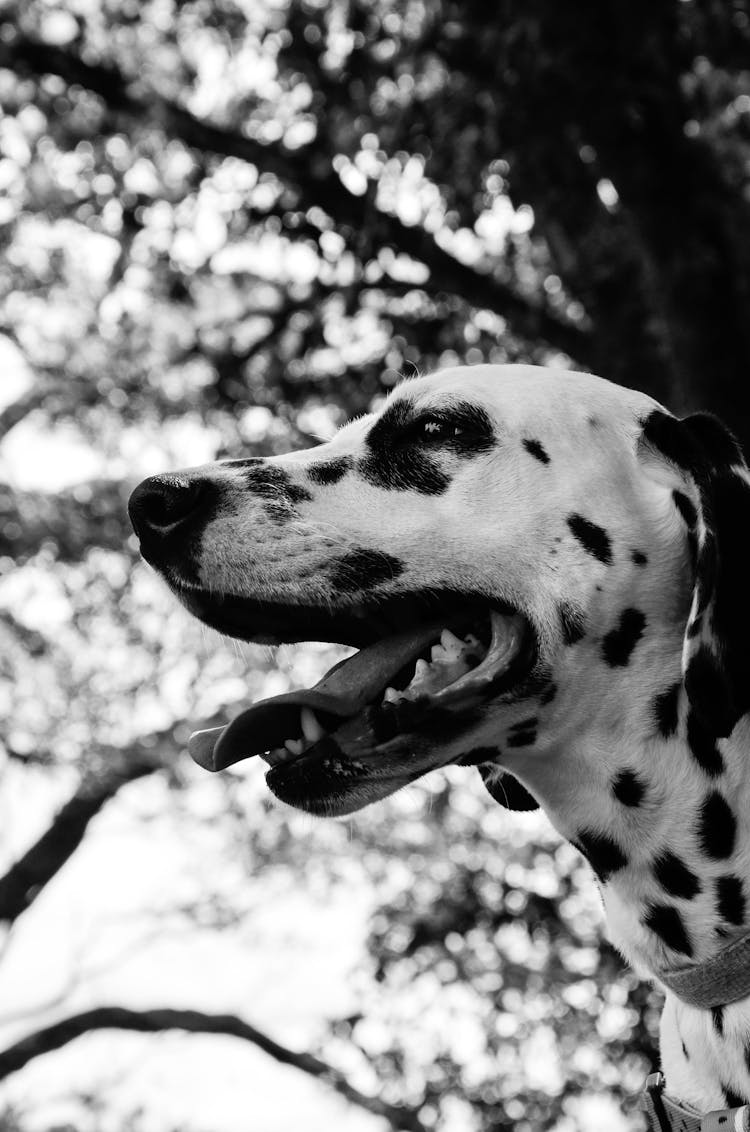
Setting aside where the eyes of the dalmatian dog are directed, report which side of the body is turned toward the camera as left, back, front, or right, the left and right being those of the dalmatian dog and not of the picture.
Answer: left
